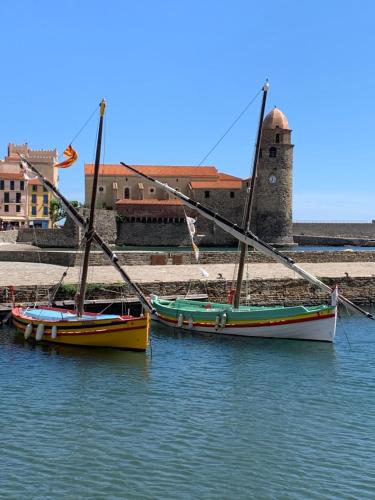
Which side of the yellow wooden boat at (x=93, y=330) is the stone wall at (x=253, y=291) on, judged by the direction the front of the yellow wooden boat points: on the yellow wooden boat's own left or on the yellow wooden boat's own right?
on the yellow wooden boat's own left

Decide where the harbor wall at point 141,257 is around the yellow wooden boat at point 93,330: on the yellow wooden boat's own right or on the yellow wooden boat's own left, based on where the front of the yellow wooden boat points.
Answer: on the yellow wooden boat's own left

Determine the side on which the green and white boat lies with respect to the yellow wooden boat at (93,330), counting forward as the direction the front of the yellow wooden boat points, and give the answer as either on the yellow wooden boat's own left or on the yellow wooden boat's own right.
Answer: on the yellow wooden boat's own left

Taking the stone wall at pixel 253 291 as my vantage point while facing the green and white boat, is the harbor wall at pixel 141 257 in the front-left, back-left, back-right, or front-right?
back-right

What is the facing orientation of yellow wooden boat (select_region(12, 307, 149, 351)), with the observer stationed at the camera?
facing the viewer and to the right of the viewer
